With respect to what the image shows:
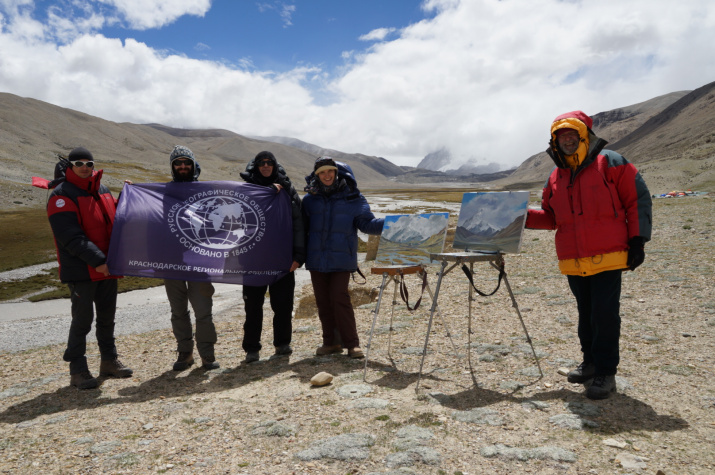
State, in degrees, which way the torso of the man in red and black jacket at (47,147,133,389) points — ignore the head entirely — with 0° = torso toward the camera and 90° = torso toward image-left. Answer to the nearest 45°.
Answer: approximately 315°

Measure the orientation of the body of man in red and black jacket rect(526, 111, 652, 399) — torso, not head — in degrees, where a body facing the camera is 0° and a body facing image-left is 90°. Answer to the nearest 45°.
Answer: approximately 45°

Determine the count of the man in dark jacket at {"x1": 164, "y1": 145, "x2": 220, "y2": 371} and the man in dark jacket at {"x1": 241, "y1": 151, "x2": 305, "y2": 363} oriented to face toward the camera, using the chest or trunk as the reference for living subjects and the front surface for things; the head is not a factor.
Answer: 2

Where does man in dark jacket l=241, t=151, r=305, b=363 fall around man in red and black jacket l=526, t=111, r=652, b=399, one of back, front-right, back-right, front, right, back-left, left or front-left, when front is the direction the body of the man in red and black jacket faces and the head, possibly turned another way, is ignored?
front-right

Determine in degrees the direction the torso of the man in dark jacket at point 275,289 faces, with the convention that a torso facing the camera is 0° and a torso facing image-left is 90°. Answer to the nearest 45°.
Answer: approximately 0°

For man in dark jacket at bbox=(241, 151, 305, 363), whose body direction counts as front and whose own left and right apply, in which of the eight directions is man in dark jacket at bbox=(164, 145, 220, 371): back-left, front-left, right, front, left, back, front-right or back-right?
right

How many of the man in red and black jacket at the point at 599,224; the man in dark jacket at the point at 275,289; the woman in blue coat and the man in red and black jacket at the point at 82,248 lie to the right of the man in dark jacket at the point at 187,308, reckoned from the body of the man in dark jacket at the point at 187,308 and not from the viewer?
1

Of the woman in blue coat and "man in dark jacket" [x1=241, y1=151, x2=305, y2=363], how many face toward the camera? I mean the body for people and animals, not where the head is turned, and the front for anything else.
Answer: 2

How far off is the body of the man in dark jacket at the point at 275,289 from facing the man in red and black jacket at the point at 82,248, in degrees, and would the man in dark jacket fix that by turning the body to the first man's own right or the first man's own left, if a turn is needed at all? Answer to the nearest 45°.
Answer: approximately 90° to the first man's own right
